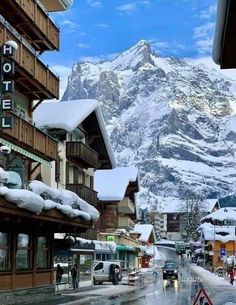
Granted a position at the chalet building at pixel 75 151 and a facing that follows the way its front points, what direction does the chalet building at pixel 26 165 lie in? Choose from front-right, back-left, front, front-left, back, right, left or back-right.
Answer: front-right

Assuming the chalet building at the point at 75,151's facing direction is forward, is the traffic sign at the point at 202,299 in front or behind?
in front

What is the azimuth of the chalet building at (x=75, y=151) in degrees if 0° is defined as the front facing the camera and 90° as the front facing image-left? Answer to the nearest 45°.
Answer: approximately 315°
